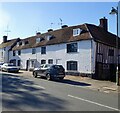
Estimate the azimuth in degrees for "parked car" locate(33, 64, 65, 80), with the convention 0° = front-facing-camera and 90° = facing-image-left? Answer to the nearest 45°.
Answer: approximately 135°

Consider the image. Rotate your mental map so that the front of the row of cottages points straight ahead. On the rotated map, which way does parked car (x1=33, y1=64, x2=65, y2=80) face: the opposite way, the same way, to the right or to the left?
to the right

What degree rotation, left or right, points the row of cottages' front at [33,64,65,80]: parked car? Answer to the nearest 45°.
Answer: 0° — it already faces it

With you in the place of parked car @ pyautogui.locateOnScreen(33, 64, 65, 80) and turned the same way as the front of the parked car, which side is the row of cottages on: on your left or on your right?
on your right

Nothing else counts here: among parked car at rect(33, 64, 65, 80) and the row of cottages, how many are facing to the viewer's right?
0
